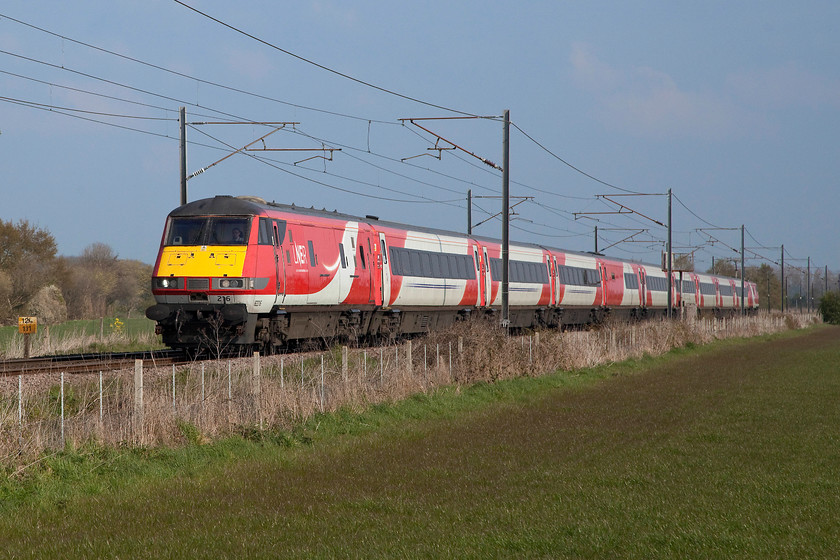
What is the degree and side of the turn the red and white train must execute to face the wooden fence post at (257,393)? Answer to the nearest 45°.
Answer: approximately 45° to its left

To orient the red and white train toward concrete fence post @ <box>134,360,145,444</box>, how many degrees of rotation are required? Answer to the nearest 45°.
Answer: approximately 45° to its left

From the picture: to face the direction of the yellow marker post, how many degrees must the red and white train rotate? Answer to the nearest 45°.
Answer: approximately 45° to its right

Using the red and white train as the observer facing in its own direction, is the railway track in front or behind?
in front

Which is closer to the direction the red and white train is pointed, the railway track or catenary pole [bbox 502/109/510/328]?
the railway track

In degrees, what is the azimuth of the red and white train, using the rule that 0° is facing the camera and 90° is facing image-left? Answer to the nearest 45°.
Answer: approximately 45°

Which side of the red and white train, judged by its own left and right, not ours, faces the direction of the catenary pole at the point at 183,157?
right

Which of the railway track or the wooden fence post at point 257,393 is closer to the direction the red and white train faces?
the railway track

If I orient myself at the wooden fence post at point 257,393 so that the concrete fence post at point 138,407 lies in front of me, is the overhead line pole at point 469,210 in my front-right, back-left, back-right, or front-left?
back-right

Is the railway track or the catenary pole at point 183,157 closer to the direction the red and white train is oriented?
the railway track

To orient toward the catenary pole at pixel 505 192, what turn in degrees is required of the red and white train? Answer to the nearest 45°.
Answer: approximately 180°
